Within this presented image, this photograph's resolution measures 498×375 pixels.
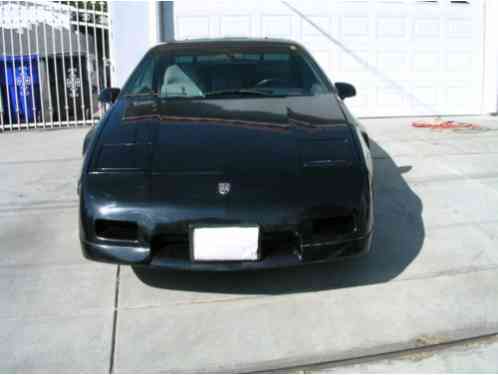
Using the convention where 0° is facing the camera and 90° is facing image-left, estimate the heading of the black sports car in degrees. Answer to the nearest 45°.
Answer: approximately 0°

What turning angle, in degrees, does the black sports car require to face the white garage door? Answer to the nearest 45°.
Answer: approximately 180°

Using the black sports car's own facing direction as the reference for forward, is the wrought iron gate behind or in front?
behind

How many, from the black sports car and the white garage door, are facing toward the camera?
2

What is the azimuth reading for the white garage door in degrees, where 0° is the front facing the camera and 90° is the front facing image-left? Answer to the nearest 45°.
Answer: approximately 0°

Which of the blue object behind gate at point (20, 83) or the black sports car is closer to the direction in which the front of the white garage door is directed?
the black sports car

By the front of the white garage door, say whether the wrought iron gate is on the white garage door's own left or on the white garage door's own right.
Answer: on the white garage door's own right

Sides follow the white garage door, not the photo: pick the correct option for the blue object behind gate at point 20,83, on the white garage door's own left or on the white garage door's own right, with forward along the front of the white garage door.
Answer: on the white garage door's own right
